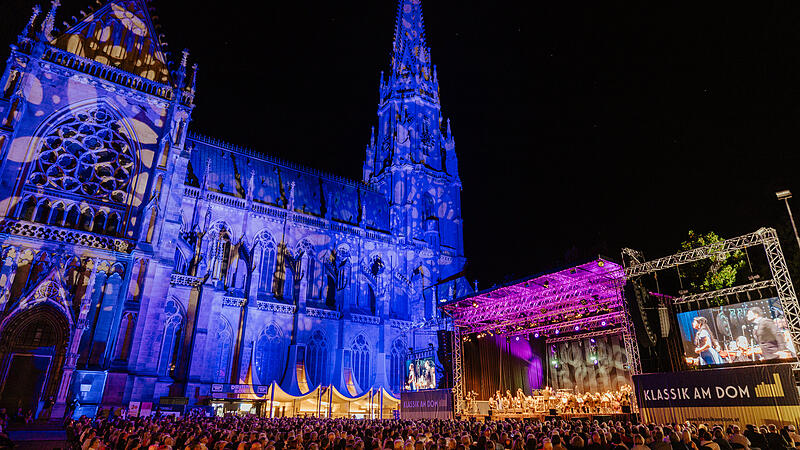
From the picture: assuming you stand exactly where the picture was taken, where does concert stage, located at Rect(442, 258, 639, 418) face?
facing the viewer and to the left of the viewer

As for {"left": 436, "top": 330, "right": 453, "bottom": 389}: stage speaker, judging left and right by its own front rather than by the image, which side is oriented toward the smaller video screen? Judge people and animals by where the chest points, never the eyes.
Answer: right

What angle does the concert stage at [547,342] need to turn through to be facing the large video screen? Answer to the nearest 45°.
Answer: approximately 90° to its left

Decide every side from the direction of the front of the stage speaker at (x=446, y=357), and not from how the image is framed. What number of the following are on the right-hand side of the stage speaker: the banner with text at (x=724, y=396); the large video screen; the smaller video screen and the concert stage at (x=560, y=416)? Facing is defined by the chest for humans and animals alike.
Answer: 1

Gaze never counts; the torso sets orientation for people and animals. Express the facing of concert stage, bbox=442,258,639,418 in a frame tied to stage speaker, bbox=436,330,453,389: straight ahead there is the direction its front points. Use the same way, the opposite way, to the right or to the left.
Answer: the same way

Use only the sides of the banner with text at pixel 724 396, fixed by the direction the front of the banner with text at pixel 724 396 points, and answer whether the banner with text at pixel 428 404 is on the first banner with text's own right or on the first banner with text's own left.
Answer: on the first banner with text's own right

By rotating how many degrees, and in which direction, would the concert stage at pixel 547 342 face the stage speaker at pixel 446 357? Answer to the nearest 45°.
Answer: approximately 45° to its right

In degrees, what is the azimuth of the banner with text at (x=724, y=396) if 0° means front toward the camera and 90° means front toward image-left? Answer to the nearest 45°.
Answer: approximately 45°

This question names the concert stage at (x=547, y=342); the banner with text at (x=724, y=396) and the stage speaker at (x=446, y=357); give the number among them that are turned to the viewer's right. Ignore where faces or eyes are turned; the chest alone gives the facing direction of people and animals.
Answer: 0

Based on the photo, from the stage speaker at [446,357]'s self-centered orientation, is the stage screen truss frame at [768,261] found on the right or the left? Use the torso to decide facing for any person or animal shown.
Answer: on its left

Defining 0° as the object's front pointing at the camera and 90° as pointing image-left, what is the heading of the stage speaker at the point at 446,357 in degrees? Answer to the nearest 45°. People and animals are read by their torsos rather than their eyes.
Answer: approximately 45°

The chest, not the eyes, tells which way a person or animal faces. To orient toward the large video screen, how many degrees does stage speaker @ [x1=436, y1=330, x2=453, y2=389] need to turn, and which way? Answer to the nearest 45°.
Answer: approximately 90° to its left

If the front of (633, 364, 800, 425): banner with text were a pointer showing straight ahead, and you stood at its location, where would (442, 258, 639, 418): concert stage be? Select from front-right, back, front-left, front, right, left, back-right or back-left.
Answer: right

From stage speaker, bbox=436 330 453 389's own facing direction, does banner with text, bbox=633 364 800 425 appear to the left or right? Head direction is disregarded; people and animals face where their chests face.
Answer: on its left

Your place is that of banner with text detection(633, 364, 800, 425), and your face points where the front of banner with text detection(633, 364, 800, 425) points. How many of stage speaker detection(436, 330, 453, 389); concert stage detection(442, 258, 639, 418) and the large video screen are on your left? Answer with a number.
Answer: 0

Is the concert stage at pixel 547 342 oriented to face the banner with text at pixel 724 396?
no

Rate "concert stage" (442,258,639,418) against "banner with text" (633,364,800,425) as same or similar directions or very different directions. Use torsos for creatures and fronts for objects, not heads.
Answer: same or similar directions

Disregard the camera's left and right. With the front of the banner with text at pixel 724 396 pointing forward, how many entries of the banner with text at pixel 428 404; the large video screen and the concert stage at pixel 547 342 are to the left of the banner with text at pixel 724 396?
0

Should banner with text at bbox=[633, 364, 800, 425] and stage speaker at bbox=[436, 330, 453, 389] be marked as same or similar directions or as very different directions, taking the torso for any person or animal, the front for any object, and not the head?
same or similar directions
